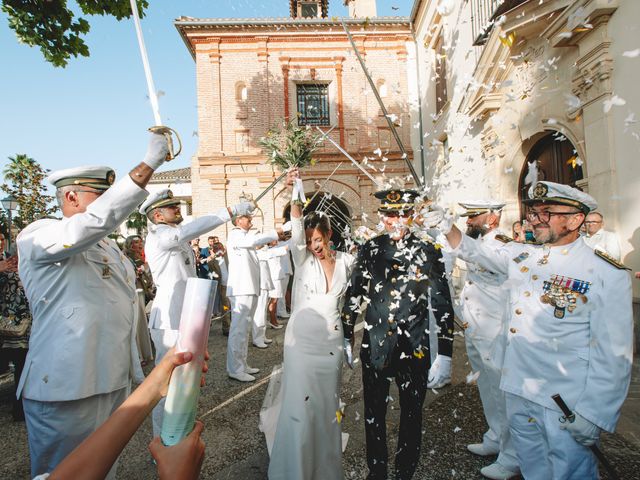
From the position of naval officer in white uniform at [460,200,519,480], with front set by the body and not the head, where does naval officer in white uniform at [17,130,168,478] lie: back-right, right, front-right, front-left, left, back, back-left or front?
front-left

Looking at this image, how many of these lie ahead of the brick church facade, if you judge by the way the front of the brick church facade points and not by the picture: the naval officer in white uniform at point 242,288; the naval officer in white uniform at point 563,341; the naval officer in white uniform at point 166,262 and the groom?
4

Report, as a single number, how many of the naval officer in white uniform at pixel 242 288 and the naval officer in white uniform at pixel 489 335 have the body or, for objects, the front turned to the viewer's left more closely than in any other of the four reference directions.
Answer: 1

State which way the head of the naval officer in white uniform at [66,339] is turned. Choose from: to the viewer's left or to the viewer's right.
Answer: to the viewer's right

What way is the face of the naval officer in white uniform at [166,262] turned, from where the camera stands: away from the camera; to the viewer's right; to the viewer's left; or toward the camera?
to the viewer's right

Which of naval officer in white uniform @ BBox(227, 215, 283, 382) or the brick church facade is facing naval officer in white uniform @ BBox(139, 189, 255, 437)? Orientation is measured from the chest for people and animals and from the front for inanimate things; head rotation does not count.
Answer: the brick church facade

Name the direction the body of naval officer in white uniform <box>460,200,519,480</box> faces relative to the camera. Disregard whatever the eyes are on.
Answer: to the viewer's left

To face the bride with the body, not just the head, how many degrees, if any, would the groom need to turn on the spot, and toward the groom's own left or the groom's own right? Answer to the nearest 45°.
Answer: approximately 90° to the groom's own right

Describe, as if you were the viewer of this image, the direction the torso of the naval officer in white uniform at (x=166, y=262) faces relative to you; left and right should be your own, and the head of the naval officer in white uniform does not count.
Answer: facing to the right of the viewer

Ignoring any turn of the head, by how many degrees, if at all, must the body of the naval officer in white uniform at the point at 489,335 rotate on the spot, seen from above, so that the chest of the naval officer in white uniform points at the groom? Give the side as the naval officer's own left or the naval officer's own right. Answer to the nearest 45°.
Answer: approximately 45° to the naval officer's own left

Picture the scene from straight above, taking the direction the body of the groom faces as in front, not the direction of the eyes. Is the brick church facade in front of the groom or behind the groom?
behind

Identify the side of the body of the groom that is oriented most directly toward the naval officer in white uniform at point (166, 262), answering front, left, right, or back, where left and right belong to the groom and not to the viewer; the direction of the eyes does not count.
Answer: right

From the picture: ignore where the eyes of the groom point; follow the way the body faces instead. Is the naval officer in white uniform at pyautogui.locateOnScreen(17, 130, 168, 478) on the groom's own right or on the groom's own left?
on the groom's own right

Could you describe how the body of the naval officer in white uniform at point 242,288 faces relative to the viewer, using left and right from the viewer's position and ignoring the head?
facing to the right of the viewer
